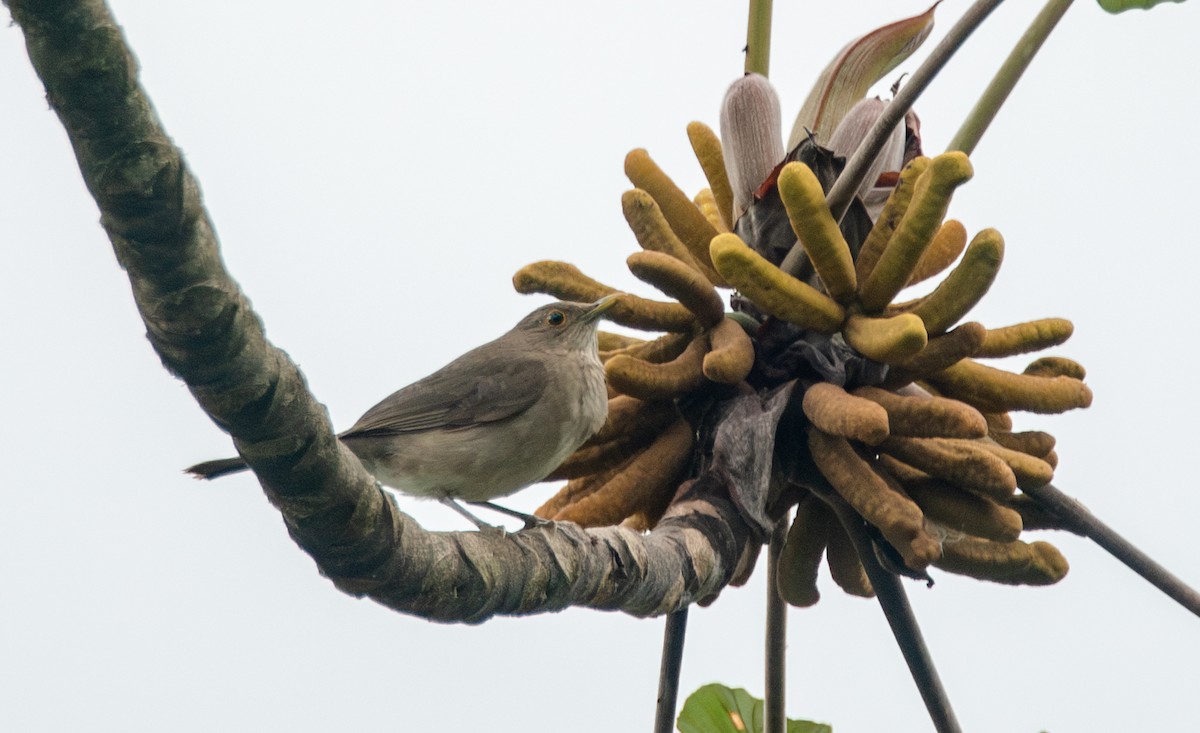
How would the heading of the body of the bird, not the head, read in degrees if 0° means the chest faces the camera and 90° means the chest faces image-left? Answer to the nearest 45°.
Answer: approximately 270°

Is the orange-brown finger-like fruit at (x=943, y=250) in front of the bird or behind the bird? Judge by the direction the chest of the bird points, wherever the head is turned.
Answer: in front
